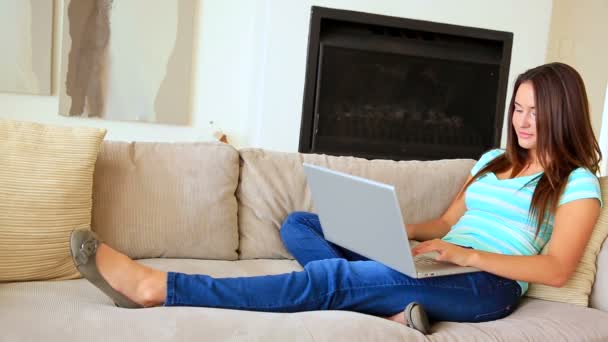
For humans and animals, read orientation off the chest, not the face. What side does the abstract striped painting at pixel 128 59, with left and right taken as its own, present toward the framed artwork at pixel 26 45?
right

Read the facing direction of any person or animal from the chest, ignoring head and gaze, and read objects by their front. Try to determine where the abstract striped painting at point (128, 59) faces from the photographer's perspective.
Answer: facing the viewer

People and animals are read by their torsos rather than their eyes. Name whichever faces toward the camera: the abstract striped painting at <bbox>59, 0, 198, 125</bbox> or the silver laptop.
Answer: the abstract striped painting

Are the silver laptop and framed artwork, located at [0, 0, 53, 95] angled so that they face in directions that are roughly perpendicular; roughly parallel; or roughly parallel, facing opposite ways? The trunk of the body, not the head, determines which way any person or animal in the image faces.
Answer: roughly perpendicular

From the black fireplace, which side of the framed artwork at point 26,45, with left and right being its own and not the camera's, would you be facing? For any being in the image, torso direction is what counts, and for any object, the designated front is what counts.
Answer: left

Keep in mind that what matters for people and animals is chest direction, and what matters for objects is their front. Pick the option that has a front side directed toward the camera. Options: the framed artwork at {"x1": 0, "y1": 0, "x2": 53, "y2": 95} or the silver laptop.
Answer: the framed artwork

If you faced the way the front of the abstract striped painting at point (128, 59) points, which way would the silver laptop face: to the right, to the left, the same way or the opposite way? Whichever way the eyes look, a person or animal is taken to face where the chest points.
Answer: to the left

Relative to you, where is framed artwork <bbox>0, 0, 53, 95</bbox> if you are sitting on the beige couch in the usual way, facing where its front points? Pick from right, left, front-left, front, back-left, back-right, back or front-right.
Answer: back-right

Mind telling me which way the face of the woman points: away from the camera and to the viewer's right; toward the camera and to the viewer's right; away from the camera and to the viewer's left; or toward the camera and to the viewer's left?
toward the camera and to the viewer's left

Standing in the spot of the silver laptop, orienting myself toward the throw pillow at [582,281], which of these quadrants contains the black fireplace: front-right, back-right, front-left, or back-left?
front-left

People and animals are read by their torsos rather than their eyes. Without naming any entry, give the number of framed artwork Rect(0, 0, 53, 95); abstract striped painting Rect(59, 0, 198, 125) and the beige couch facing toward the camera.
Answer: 3

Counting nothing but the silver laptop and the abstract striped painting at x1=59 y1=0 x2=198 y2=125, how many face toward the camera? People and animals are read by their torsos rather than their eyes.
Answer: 1

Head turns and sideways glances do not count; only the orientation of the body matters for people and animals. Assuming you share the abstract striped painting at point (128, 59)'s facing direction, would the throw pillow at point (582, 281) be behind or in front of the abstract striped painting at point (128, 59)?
in front

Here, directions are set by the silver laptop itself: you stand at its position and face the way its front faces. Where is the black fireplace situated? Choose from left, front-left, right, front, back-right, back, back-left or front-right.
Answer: front-left

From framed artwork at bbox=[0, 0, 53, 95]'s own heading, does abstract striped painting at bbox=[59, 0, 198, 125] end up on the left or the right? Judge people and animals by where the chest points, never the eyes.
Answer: on its left

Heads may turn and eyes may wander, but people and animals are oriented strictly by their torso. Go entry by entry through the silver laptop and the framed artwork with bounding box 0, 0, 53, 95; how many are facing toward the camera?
1

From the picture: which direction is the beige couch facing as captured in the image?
toward the camera

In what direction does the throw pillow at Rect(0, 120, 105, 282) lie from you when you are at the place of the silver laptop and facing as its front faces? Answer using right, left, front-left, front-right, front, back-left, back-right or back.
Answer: back-left
